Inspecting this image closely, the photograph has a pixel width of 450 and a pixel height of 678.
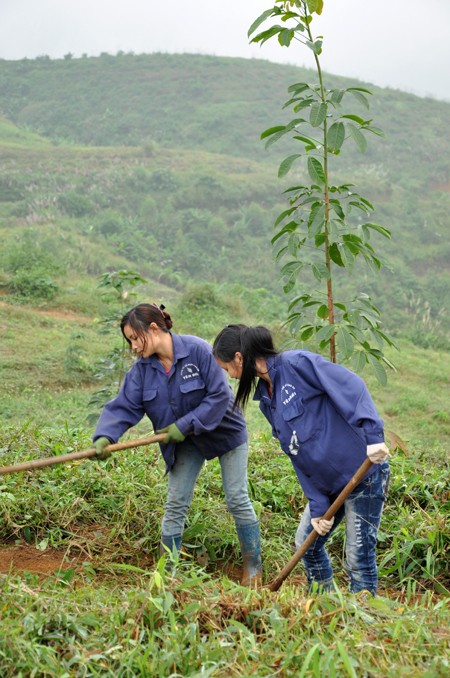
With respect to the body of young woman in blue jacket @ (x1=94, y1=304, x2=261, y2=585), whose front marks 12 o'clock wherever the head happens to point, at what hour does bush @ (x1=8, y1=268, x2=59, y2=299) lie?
The bush is roughly at 4 o'clock from the young woman in blue jacket.

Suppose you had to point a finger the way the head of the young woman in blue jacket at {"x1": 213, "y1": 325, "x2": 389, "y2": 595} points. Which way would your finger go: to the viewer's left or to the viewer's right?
to the viewer's left

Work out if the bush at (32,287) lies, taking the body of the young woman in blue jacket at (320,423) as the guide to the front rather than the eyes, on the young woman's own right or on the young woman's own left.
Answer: on the young woman's own right

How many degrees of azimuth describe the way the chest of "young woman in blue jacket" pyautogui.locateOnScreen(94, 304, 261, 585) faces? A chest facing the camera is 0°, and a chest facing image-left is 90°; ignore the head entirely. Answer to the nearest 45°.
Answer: approximately 45°

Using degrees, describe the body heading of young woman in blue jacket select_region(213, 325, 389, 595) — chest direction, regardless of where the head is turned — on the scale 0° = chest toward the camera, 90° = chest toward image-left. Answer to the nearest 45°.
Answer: approximately 45°
